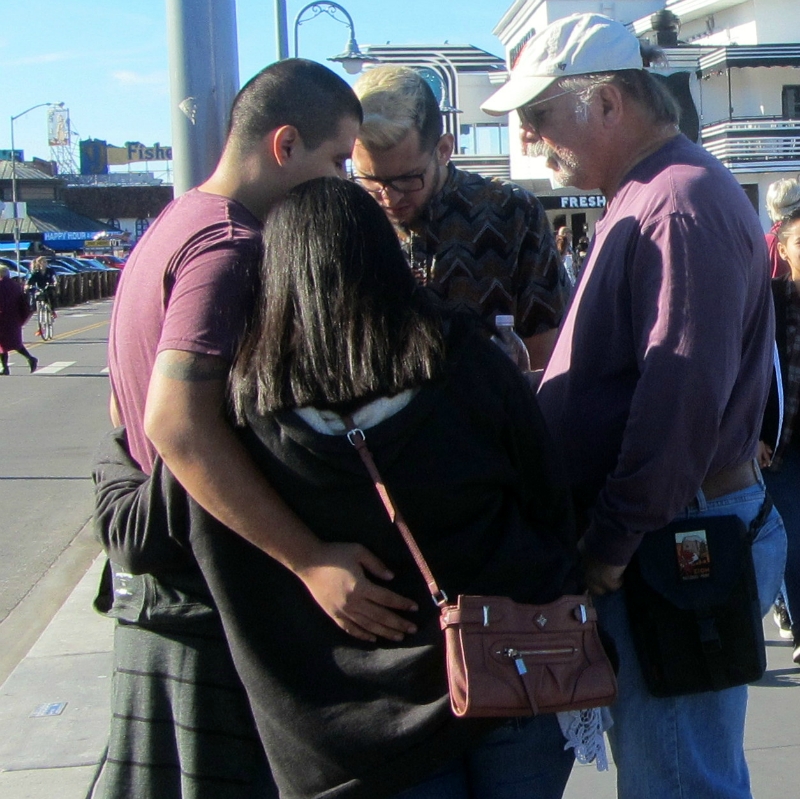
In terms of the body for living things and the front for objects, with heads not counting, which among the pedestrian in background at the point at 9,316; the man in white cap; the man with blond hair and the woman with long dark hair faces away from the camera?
the woman with long dark hair

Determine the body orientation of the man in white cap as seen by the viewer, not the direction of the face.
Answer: to the viewer's left

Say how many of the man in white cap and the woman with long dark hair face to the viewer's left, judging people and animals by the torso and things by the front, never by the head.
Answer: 1

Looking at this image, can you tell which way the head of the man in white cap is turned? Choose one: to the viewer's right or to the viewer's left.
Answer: to the viewer's left

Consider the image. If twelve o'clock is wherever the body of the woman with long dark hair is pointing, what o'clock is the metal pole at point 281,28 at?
The metal pole is roughly at 12 o'clock from the woman with long dark hair.

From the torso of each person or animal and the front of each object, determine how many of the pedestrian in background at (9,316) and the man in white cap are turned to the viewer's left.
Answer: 2

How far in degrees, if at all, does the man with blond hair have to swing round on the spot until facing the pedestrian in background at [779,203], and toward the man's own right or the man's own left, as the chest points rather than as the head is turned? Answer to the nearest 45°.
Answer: approximately 180°

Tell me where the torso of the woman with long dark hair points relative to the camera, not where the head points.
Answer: away from the camera

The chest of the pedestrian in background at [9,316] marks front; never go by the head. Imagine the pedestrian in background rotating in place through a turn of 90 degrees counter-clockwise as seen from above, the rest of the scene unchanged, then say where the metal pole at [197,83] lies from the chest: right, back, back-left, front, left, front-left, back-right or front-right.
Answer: front

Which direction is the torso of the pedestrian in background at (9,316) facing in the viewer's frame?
to the viewer's left

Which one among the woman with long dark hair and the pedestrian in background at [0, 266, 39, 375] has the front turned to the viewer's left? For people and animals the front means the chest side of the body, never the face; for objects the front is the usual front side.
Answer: the pedestrian in background
